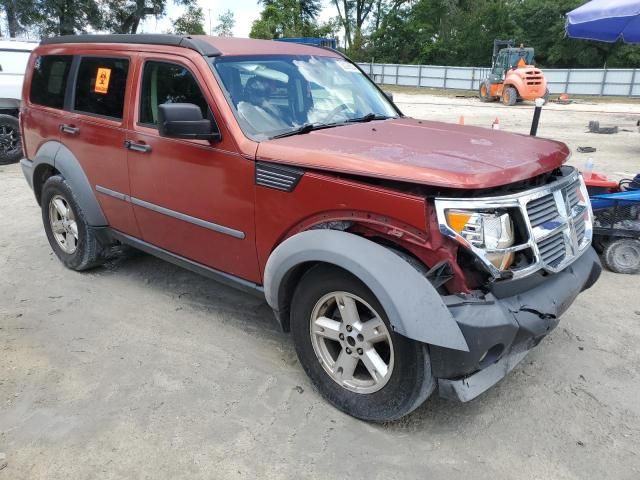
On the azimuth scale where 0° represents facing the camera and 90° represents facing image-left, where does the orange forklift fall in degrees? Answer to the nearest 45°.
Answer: approximately 135°

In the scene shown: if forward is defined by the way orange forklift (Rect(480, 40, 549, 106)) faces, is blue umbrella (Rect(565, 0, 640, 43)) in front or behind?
behind

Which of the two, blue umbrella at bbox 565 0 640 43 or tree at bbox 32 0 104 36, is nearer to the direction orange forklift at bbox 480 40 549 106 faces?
the tree

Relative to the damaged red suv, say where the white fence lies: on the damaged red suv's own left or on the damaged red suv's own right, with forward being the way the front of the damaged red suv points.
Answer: on the damaged red suv's own left

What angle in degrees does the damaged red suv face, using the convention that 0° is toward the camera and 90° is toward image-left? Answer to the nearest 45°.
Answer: approximately 315°

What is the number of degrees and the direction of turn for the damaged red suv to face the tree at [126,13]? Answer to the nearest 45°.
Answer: approximately 135° to its left

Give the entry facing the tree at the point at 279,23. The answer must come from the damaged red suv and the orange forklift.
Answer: the orange forklift

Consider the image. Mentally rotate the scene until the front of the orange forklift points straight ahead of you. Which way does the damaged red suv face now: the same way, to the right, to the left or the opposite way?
the opposite way

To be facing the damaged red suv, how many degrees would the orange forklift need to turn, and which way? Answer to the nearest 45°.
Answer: approximately 135° to its left

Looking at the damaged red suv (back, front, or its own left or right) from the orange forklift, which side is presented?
left

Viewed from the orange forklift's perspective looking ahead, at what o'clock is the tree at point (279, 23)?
The tree is roughly at 12 o'clock from the orange forklift.

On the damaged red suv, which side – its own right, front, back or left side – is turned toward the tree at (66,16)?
back
